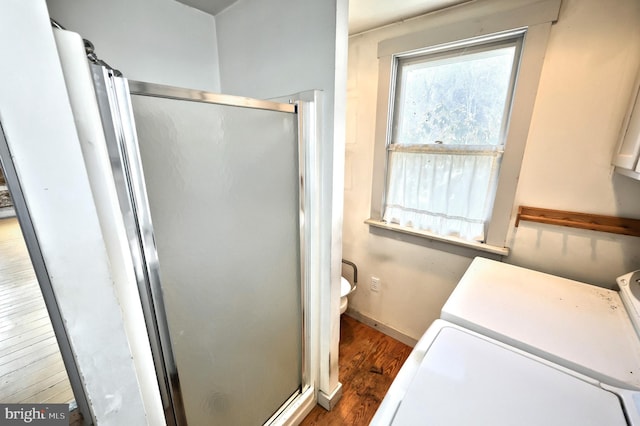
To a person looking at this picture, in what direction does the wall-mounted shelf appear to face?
facing the viewer and to the left of the viewer

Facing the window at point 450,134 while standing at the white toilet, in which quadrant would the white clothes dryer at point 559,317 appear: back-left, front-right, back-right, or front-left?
front-right

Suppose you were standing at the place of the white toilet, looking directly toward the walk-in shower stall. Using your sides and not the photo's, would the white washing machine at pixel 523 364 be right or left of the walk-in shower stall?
left

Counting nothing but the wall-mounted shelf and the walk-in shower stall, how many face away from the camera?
0

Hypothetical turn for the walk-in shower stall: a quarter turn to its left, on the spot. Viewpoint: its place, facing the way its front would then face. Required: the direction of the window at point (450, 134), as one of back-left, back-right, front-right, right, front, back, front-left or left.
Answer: front-right

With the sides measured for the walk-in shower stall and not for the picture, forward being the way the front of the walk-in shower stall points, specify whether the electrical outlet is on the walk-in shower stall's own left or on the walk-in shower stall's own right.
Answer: on the walk-in shower stall's own left

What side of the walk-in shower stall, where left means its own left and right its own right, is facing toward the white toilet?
left

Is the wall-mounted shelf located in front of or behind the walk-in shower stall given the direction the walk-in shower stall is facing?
in front

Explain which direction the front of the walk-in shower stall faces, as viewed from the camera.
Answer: facing the viewer and to the right of the viewer

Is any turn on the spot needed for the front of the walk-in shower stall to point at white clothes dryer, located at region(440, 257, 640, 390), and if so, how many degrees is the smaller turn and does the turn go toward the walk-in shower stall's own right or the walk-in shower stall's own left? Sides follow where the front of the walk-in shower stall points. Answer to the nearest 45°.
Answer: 0° — it already faces it

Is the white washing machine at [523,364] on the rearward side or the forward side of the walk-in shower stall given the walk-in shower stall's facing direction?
on the forward side

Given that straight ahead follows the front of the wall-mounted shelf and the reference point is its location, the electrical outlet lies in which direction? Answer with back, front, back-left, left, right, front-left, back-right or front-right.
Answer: front-right
